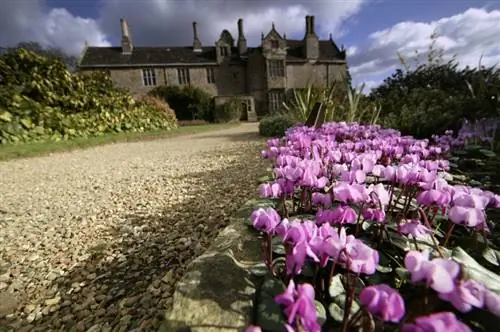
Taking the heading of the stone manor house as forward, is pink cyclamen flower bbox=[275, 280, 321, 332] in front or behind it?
in front

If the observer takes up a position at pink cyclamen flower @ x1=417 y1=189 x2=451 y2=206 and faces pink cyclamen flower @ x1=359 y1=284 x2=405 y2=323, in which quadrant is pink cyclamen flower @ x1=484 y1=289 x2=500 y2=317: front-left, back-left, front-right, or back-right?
front-left

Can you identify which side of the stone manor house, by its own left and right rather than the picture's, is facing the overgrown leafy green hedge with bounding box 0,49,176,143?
front

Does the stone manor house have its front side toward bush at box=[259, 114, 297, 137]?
yes

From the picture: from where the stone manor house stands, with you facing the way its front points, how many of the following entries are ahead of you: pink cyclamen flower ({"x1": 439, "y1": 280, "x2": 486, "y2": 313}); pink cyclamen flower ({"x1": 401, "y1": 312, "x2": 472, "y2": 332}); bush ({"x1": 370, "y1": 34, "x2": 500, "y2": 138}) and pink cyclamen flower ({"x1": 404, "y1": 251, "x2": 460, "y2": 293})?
4

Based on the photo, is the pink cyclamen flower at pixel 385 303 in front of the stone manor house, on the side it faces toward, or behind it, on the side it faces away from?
in front

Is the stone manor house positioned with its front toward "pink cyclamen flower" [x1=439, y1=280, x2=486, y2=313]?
yes

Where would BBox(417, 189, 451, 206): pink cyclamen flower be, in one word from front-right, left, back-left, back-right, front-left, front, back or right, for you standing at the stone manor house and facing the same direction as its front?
front

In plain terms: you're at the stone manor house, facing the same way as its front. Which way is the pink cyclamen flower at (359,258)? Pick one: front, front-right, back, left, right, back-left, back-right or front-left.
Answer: front

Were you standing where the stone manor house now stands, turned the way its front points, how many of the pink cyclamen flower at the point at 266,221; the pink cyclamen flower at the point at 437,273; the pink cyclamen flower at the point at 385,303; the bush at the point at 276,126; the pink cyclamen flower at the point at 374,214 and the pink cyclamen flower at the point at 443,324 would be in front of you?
6

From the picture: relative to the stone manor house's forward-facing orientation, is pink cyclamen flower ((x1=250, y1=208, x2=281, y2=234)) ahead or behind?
ahead

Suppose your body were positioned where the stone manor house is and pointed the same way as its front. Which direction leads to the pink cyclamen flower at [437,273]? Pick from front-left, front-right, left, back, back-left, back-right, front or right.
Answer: front

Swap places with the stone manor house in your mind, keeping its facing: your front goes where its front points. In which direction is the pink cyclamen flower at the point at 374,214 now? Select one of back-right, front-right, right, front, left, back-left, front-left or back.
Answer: front

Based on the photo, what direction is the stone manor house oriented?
toward the camera

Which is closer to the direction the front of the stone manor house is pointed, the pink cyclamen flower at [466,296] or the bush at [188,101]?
the pink cyclamen flower
